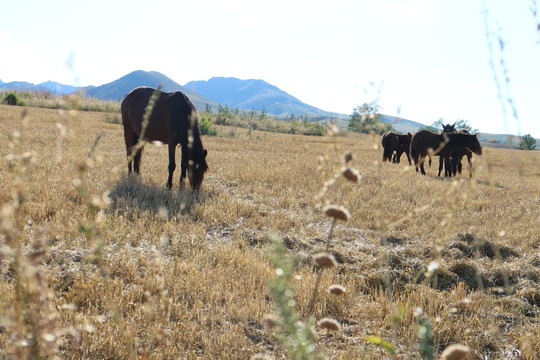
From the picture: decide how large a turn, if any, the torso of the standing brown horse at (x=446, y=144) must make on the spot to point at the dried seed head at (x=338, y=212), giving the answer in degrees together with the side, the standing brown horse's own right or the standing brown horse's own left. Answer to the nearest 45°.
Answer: approximately 90° to the standing brown horse's own right

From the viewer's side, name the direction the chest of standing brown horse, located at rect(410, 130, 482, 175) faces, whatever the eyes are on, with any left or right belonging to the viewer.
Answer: facing to the right of the viewer

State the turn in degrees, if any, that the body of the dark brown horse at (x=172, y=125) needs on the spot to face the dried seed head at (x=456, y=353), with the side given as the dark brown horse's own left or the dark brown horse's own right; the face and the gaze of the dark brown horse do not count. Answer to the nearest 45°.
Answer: approximately 45° to the dark brown horse's own right

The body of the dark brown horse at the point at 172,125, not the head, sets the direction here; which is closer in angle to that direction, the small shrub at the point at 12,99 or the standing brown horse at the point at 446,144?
the standing brown horse

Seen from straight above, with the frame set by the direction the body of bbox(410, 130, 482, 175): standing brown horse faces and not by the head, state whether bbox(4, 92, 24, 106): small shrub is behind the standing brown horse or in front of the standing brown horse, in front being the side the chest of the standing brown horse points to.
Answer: behind

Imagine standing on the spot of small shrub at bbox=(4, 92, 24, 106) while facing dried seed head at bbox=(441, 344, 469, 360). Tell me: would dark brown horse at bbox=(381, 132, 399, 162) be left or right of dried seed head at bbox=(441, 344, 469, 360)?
left

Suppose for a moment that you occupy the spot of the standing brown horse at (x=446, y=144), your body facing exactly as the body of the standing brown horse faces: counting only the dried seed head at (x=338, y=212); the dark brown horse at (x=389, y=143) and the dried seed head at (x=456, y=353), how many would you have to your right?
2

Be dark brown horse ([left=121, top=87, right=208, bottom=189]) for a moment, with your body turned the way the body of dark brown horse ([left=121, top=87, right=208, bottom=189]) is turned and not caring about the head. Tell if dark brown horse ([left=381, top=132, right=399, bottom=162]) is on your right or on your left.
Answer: on your left

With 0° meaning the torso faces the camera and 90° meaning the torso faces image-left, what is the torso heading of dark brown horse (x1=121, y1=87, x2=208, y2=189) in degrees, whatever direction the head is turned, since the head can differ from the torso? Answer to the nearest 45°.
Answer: approximately 315°
